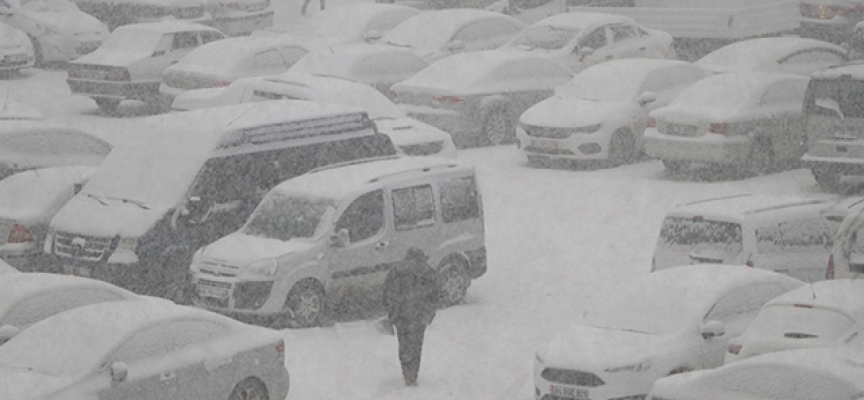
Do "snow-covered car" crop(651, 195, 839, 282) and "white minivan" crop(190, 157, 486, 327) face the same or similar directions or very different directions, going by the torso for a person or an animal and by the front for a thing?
very different directions

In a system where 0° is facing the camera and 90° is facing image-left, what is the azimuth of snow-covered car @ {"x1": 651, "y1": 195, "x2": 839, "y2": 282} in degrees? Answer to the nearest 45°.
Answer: approximately 225°

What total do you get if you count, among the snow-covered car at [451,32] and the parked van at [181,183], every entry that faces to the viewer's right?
0

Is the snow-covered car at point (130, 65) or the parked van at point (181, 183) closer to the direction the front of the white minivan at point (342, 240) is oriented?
the parked van

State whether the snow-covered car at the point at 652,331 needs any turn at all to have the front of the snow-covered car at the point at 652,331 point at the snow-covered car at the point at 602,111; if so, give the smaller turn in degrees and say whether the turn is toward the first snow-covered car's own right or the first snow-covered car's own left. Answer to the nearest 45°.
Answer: approximately 135° to the first snow-covered car's own right

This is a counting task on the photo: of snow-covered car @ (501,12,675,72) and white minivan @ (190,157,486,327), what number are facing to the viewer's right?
0

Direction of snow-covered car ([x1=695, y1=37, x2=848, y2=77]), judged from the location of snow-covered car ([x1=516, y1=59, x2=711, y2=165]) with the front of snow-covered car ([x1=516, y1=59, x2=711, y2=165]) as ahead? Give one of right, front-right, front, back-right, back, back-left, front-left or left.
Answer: back

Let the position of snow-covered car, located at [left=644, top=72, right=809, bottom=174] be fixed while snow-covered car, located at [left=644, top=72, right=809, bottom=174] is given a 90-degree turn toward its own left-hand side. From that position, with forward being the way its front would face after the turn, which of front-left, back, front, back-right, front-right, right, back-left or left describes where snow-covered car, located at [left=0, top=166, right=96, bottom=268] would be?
left

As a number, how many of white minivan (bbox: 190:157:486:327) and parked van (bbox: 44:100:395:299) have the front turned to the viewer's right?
0

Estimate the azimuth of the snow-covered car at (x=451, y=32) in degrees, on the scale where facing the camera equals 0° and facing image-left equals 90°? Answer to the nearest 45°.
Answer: approximately 45°

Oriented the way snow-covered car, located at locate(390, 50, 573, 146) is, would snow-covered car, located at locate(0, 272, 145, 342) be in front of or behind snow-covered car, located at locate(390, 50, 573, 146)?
behind

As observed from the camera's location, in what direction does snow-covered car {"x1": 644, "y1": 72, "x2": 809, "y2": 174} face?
facing away from the viewer and to the right of the viewer

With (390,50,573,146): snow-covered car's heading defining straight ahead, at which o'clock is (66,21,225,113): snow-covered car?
(66,21,225,113): snow-covered car is roughly at 8 o'clock from (390,50,573,146): snow-covered car.
